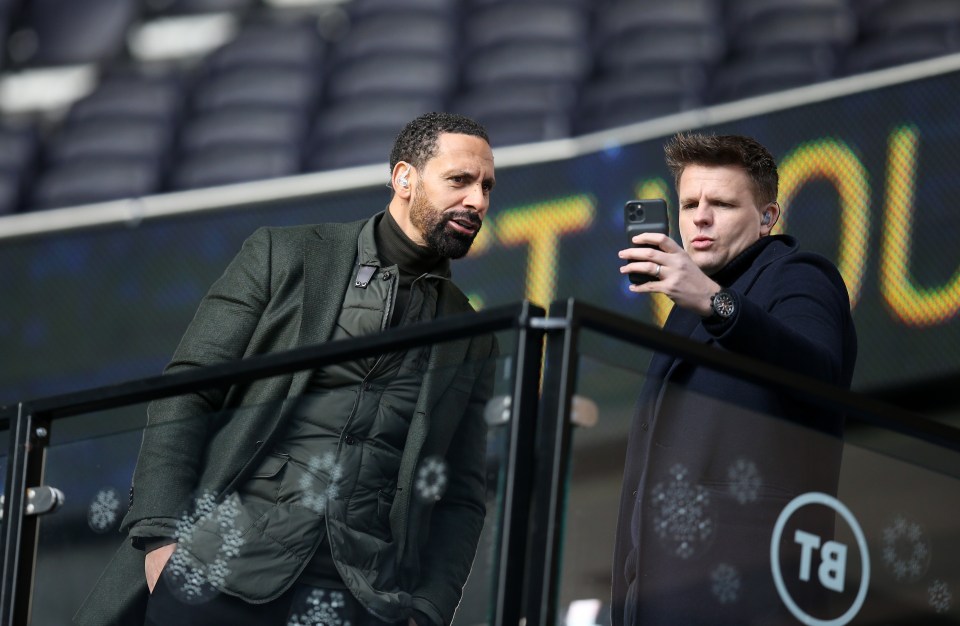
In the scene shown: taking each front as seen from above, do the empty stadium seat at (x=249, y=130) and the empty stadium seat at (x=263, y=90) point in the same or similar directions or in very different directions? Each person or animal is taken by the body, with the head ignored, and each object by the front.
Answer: same or similar directions

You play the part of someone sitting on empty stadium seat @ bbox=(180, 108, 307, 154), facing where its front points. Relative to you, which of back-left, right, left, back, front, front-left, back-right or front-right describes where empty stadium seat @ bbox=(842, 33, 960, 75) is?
front-left

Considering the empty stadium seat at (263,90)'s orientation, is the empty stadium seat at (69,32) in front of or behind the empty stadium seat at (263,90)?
behind

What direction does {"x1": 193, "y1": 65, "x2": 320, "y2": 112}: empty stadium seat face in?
toward the camera

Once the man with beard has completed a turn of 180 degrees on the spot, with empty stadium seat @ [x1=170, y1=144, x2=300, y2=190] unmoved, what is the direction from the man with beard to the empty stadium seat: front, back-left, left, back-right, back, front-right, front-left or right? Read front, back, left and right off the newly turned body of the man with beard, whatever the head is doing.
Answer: front-right

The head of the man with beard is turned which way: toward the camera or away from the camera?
toward the camera

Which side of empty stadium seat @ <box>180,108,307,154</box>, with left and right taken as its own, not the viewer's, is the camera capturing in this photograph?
front

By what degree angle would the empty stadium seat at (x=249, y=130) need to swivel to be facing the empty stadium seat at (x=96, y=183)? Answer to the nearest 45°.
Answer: approximately 90° to its right

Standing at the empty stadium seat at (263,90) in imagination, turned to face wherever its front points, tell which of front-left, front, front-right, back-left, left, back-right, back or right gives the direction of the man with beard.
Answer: front

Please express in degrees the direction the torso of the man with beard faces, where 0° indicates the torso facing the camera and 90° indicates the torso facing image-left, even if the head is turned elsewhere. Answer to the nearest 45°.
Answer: approximately 315°

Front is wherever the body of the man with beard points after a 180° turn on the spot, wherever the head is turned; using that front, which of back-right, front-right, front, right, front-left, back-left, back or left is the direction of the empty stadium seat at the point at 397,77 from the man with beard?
front-right

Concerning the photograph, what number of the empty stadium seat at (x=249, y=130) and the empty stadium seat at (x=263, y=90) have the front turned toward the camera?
2

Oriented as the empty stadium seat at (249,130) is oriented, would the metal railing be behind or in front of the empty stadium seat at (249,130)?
in front

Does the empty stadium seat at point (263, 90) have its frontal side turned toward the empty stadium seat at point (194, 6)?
no

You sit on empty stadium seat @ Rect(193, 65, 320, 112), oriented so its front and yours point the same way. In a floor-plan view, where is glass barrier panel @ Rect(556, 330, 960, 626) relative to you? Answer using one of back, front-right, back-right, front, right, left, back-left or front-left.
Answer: front

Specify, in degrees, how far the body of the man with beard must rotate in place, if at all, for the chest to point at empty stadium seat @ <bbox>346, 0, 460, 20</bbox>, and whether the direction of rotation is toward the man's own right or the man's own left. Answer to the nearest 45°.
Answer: approximately 135° to the man's own left

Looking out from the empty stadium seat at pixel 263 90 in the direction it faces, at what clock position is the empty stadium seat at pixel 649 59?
the empty stadium seat at pixel 649 59 is roughly at 10 o'clock from the empty stadium seat at pixel 263 90.
